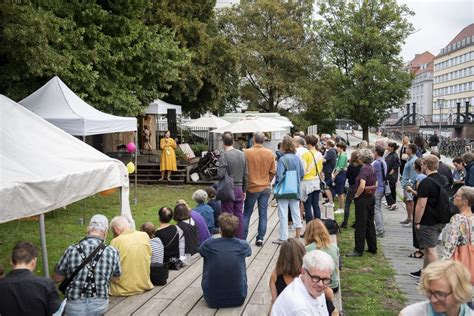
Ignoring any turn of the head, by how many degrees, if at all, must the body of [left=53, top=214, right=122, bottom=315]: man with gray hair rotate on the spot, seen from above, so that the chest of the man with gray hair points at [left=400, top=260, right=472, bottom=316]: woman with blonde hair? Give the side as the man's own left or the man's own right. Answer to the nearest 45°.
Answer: approximately 135° to the man's own right

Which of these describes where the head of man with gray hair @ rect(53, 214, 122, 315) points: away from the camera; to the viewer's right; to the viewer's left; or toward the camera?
away from the camera

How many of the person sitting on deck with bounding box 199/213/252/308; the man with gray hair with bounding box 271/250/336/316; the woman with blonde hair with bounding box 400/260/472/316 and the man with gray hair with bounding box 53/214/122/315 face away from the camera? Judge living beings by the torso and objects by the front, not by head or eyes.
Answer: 2

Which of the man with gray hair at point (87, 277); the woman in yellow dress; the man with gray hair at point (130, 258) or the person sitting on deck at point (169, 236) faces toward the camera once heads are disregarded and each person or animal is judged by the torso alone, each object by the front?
the woman in yellow dress

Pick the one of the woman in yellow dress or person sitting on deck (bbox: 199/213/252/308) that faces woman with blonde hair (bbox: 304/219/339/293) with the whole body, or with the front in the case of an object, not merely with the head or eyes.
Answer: the woman in yellow dress

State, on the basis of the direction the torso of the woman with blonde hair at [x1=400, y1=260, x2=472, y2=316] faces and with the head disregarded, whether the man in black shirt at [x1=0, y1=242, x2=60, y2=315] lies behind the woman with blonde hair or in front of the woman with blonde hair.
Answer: in front

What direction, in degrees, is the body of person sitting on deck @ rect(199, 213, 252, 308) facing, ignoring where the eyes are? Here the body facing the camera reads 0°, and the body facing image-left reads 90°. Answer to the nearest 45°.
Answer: approximately 180°

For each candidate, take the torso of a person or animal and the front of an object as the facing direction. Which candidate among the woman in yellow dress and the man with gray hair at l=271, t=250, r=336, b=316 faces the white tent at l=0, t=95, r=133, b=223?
the woman in yellow dress

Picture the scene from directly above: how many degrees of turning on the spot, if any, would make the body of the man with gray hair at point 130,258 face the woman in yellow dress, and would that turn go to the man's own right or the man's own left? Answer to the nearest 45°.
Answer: approximately 45° to the man's own right

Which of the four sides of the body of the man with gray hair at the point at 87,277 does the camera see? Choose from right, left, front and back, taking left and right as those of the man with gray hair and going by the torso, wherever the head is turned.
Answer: back

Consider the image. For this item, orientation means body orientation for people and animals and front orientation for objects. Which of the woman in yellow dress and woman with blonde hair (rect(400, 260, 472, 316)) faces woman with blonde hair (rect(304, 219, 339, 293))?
the woman in yellow dress

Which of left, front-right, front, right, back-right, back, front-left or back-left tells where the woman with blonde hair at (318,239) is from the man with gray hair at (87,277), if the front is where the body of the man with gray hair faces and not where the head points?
right

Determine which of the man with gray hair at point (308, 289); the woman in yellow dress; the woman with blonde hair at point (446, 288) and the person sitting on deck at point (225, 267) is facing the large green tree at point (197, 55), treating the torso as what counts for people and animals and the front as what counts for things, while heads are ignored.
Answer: the person sitting on deck
